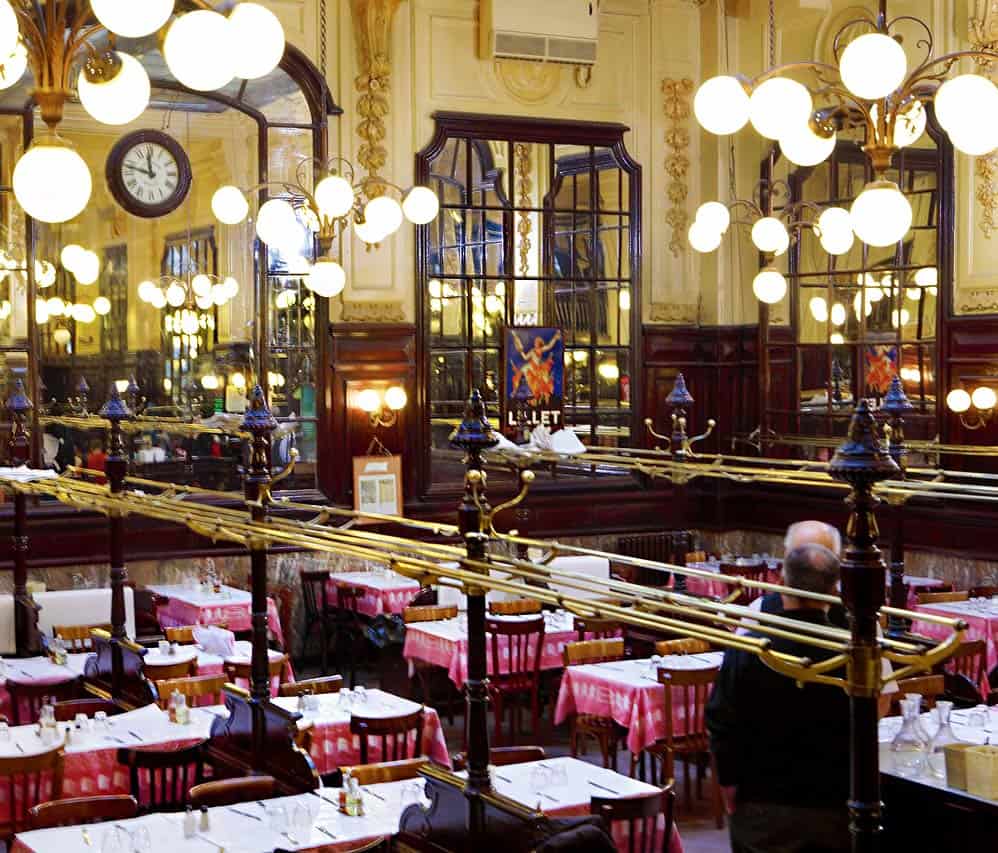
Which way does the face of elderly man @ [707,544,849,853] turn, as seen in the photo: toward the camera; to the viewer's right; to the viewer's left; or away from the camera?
away from the camera

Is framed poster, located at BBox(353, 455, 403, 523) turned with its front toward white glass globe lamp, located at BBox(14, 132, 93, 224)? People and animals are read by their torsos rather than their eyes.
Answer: yes

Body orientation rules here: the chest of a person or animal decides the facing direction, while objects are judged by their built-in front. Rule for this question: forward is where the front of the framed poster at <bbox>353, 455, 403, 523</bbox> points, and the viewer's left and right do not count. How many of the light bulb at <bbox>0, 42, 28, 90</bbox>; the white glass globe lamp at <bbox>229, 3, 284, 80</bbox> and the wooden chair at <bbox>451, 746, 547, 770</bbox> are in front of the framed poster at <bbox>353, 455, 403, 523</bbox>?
3

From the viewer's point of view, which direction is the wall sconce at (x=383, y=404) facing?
toward the camera

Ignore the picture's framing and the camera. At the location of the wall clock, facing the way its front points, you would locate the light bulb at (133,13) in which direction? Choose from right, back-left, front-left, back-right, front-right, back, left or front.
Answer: front

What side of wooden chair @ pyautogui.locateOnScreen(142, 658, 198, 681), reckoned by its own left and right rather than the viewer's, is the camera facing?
back

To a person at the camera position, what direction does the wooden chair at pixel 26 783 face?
facing away from the viewer and to the left of the viewer

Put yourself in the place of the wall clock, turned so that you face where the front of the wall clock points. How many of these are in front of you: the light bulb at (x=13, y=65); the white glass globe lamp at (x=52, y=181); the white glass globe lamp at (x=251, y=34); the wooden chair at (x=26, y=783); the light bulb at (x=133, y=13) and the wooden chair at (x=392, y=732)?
6

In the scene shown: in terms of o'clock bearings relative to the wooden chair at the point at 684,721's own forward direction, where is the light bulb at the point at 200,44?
The light bulb is roughly at 8 o'clock from the wooden chair.

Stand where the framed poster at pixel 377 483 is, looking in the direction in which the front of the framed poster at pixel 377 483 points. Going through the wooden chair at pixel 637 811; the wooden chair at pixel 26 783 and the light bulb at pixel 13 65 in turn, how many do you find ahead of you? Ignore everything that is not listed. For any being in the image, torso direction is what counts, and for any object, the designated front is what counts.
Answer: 3

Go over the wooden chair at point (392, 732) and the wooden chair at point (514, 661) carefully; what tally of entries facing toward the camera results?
0

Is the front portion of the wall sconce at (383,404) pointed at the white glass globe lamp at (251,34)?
yes

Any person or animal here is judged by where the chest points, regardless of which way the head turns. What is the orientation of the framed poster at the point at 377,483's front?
toward the camera

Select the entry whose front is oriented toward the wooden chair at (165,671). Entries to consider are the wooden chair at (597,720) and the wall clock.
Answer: the wall clock

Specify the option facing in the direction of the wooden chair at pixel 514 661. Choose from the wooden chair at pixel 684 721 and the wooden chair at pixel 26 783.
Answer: the wooden chair at pixel 684 721

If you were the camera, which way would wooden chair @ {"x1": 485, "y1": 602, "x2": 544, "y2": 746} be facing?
facing away from the viewer and to the left of the viewer

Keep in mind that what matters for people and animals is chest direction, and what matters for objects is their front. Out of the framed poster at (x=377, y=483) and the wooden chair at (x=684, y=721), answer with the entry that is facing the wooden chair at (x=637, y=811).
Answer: the framed poster

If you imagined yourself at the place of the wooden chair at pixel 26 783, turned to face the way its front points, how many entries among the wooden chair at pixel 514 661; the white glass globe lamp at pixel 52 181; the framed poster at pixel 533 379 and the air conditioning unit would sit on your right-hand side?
3
